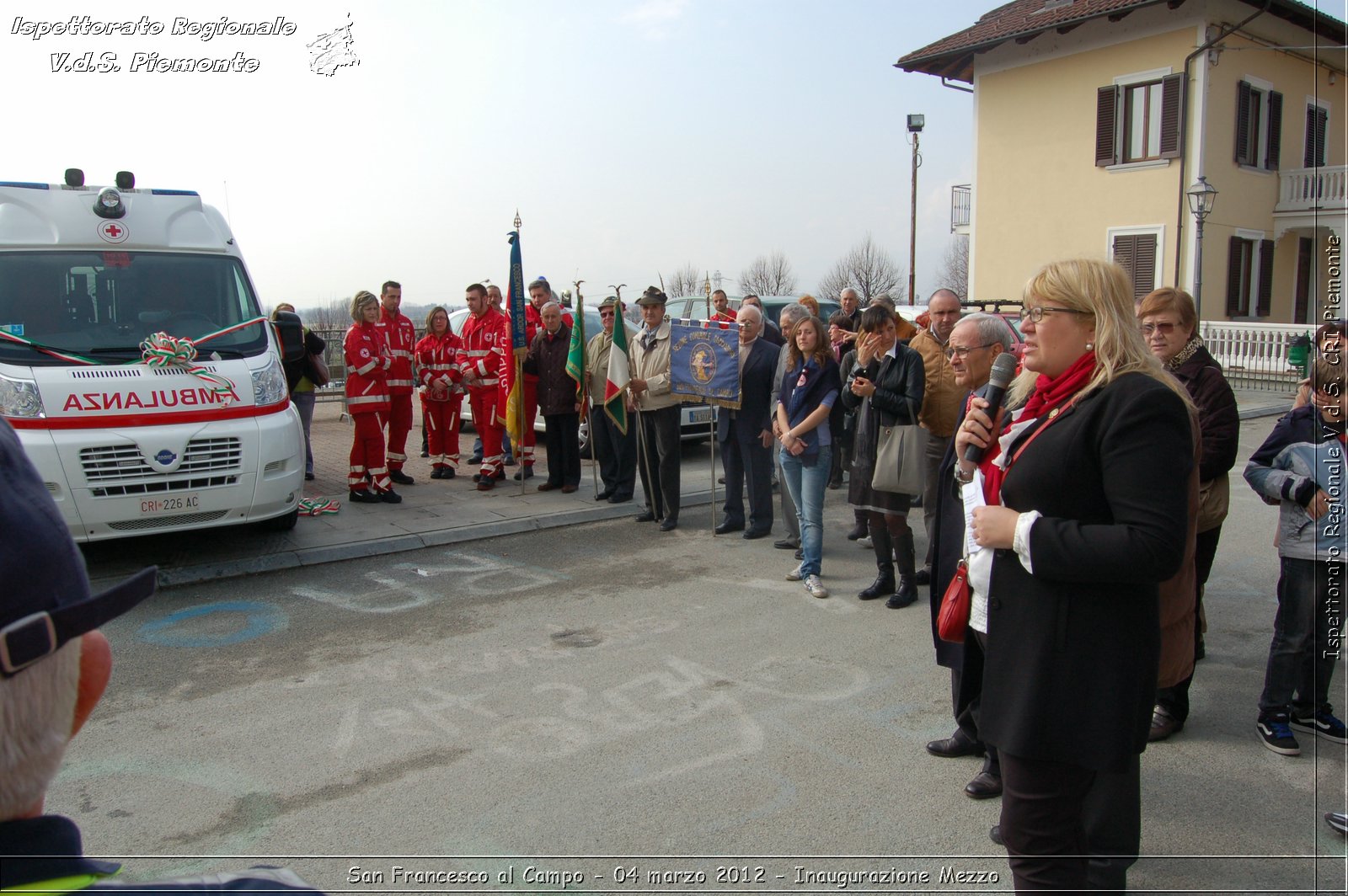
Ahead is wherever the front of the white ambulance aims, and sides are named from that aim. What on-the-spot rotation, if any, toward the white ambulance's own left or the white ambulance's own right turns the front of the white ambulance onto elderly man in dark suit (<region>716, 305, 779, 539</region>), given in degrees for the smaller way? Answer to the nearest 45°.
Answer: approximately 90° to the white ambulance's own left

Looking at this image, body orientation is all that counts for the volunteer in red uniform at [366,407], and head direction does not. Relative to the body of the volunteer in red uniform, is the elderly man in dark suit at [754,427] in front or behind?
in front

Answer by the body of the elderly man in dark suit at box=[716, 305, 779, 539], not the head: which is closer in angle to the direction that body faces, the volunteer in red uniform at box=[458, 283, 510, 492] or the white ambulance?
the white ambulance

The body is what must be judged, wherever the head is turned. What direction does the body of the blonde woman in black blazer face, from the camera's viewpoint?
to the viewer's left

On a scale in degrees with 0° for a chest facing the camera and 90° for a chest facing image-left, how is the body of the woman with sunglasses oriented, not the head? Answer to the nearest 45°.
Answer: approximately 45°

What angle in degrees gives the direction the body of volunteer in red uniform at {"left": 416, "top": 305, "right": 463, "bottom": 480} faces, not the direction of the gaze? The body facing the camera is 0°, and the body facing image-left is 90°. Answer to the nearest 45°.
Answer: approximately 0°

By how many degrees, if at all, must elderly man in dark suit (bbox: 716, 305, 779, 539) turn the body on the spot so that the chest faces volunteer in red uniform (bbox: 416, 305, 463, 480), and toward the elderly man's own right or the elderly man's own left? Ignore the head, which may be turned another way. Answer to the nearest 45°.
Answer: approximately 90° to the elderly man's own right
